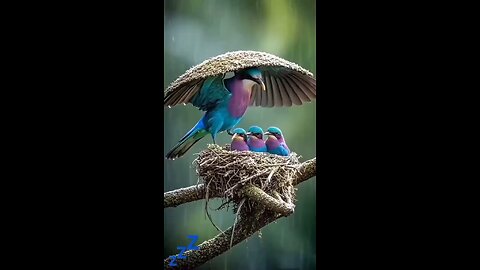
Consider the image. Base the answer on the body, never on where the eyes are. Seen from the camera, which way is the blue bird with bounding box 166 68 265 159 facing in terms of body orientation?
to the viewer's right

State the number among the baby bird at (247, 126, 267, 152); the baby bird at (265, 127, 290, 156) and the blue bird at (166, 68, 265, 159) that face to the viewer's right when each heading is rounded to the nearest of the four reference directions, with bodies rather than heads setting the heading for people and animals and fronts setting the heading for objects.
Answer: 1

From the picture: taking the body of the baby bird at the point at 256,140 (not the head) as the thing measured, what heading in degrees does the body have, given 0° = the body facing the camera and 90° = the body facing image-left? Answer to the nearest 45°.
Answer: approximately 45°
